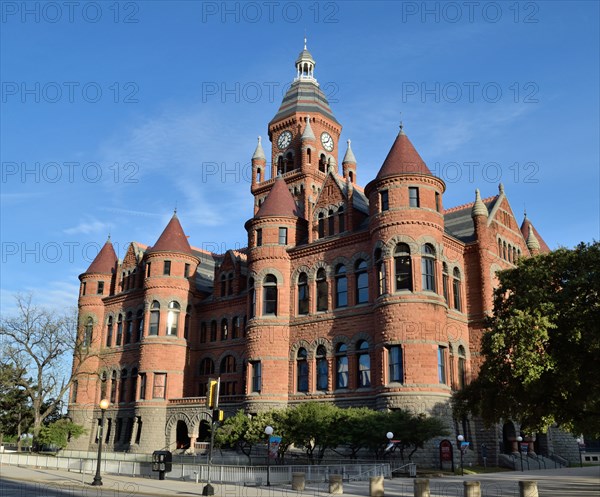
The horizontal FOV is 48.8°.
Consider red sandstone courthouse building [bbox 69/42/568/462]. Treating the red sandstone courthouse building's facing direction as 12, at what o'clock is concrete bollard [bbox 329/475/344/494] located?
The concrete bollard is roughly at 11 o'clock from the red sandstone courthouse building.

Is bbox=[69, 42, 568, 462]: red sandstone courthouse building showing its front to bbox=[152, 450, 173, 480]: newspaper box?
yes

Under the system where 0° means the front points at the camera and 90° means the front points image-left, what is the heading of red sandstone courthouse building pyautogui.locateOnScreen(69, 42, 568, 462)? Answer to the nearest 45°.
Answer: approximately 45°

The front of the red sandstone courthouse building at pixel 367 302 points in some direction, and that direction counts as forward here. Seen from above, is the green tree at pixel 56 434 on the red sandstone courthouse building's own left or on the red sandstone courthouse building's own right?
on the red sandstone courthouse building's own right

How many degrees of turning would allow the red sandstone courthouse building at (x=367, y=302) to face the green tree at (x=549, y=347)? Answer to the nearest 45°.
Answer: approximately 45° to its left

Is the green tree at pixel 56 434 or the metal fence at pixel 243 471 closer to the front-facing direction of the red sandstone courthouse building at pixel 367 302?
the metal fence

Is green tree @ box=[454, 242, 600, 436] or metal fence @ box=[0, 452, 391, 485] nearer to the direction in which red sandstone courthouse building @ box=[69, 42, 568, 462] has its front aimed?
the metal fence

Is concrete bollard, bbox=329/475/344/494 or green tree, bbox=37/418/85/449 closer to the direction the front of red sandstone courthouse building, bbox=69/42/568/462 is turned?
the concrete bollard

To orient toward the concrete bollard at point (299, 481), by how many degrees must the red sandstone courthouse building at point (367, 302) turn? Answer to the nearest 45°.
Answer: approximately 45° to its left
